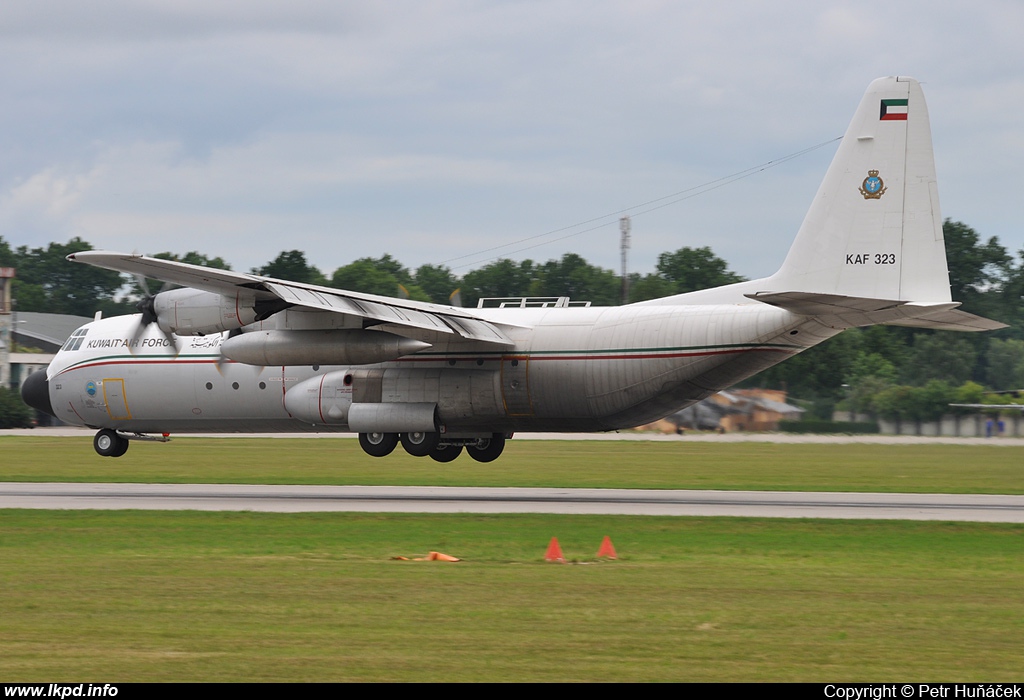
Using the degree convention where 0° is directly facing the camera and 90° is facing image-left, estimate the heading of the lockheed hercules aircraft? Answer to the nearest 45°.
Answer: approximately 135°

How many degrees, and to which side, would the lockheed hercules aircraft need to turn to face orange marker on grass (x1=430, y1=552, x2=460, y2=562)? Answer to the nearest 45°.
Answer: approximately 135° to its left

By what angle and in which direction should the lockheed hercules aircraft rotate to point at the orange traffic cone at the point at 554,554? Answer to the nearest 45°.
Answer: approximately 135° to its left

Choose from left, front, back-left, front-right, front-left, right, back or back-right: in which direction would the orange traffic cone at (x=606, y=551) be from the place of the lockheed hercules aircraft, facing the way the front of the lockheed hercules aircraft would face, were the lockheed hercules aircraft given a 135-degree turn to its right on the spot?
right
